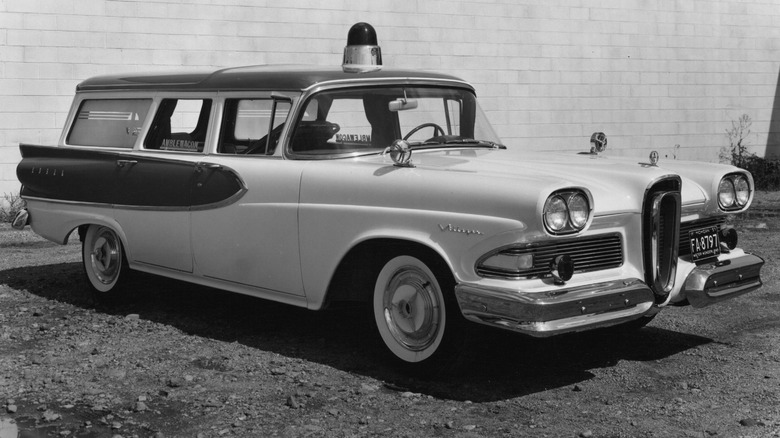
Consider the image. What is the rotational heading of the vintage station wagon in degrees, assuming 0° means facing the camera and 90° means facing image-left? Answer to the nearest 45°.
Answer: approximately 315°
